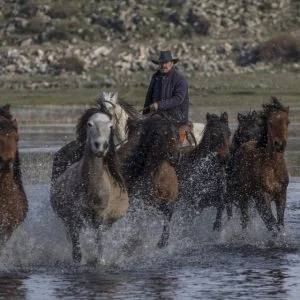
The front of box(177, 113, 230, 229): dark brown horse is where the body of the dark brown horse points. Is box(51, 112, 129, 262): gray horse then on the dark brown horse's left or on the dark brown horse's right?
on the dark brown horse's right

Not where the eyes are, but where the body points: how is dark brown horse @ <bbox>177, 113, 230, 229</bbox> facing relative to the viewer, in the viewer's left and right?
facing the viewer and to the right of the viewer

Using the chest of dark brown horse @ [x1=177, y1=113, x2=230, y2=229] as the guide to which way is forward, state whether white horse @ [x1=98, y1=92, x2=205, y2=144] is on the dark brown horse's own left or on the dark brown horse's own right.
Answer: on the dark brown horse's own right

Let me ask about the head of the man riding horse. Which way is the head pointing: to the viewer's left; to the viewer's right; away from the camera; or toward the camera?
toward the camera

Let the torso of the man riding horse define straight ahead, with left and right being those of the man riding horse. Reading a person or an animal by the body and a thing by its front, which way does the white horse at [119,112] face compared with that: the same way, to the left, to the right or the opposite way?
the same way

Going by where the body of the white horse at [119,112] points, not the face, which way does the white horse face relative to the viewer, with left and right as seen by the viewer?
facing the viewer and to the left of the viewer

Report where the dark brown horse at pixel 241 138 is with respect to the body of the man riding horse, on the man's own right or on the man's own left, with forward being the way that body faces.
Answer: on the man's own left

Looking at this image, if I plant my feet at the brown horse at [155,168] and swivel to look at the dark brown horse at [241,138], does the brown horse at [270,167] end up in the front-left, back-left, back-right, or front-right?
front-right

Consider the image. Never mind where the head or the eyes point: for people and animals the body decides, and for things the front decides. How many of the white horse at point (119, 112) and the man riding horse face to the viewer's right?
0

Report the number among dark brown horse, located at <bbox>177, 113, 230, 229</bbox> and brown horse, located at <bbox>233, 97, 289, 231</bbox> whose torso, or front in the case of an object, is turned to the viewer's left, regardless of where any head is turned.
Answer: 0

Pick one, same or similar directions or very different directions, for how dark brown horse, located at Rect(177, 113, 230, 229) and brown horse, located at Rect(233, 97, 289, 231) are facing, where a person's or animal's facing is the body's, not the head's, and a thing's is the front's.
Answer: same or similar directions
